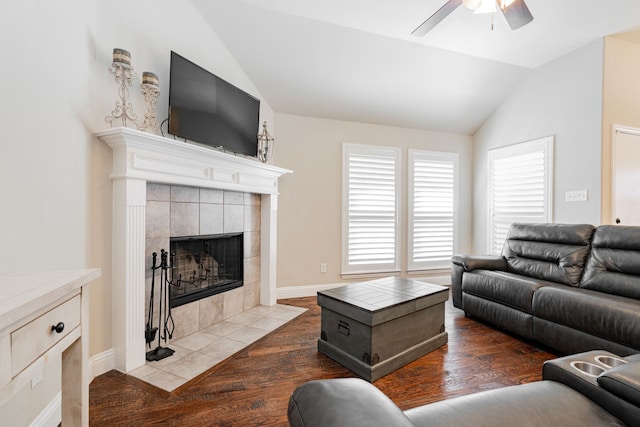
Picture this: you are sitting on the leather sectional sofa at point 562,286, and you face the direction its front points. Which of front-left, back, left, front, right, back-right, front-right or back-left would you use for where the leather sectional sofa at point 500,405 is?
front-left

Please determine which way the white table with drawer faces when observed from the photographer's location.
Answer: facing the viewer and to the right of the viewer

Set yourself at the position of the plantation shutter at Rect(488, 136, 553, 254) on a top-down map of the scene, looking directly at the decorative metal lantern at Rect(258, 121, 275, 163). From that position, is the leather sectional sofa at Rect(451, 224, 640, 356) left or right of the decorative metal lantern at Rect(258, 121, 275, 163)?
left

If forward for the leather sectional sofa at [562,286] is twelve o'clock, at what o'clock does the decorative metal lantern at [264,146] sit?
The decorative metal lantern is roughly at 1 o'clock from the leather sectional sofa.

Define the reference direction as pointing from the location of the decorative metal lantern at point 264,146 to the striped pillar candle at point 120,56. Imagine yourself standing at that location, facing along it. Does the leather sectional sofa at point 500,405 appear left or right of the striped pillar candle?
left

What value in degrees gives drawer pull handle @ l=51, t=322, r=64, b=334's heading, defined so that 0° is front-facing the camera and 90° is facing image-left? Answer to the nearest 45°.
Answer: approximately 315°

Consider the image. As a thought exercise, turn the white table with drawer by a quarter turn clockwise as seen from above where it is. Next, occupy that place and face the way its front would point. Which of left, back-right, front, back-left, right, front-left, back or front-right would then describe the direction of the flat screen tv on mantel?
back

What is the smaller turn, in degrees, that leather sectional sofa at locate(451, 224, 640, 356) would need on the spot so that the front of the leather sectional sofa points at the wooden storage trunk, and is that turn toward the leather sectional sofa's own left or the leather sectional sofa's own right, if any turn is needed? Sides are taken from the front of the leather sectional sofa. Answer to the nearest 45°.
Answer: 0° — it already faces it

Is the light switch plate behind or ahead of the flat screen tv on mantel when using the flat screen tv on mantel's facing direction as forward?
ahead

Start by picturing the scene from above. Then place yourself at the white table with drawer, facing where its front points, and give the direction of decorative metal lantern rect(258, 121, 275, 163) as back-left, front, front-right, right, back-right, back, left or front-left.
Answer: left

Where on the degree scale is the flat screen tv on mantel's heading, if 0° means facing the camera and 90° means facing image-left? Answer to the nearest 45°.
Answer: approximately 315°
